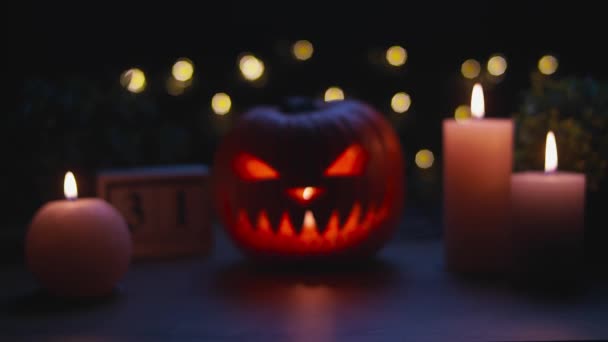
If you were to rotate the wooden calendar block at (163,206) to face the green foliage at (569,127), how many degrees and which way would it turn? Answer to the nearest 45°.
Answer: approximately 90° to its left

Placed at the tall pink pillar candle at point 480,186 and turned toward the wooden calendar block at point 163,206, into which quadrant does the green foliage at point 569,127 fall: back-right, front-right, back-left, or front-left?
back-right

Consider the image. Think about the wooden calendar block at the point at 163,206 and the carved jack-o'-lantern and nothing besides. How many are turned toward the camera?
2

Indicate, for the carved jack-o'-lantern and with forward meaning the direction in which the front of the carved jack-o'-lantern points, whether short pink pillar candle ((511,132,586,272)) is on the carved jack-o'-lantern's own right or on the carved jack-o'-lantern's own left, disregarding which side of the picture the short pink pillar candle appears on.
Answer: on the carved jack-o'-lantern's own left

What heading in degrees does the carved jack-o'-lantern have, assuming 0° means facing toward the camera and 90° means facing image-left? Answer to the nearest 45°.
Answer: approximately 0°

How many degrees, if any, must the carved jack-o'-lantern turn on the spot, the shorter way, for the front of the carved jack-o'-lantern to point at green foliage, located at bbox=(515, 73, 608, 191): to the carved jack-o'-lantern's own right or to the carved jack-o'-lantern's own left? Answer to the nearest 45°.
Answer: approximately 90° to the carved jack-o'-lantern's own left
